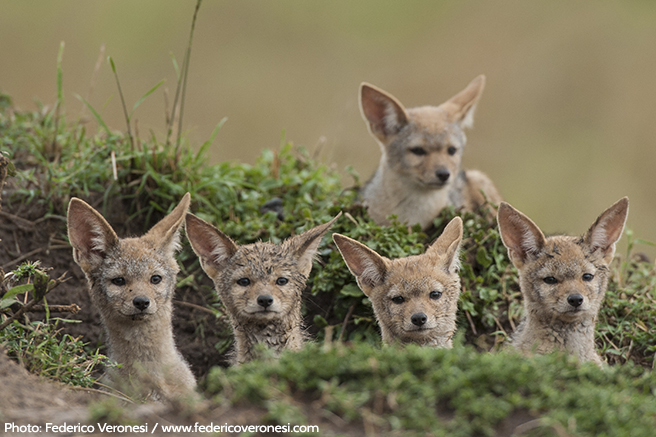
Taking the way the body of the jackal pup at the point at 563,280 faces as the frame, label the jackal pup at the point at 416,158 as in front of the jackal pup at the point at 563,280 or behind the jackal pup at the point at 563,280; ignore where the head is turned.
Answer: behind

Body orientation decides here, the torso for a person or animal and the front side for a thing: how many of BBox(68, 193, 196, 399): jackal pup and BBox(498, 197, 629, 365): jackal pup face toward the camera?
2

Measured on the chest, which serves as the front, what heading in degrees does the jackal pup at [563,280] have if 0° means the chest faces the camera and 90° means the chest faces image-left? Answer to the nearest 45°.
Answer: approximately 0°

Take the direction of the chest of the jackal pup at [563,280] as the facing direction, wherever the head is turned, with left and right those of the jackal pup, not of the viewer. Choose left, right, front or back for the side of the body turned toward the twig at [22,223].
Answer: right
